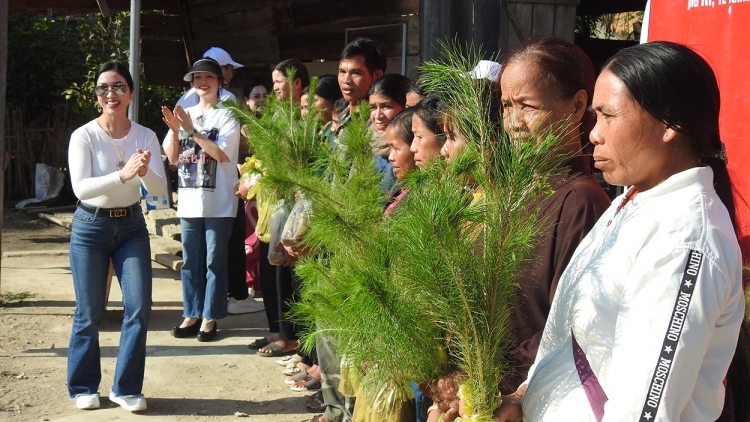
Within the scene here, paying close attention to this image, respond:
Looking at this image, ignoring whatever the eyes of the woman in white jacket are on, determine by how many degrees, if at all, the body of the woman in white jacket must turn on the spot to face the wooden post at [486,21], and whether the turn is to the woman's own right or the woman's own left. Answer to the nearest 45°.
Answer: approximately 90° to the woman's own right

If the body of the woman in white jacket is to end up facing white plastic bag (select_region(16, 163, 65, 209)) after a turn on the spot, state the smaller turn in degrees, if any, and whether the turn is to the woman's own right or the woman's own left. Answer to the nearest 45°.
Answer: approximately 45° to the woman's own right

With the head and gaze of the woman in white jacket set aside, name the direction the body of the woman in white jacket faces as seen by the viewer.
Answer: to the viewer's left

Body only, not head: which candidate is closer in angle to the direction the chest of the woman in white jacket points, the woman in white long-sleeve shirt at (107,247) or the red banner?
the woman in white long-sleeve shirt

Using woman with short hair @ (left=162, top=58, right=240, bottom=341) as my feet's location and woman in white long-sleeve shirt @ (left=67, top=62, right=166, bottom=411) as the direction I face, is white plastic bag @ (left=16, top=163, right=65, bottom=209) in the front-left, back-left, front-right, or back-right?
back-right

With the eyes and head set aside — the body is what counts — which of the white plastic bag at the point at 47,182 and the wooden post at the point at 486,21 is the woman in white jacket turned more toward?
the white plastic bag
